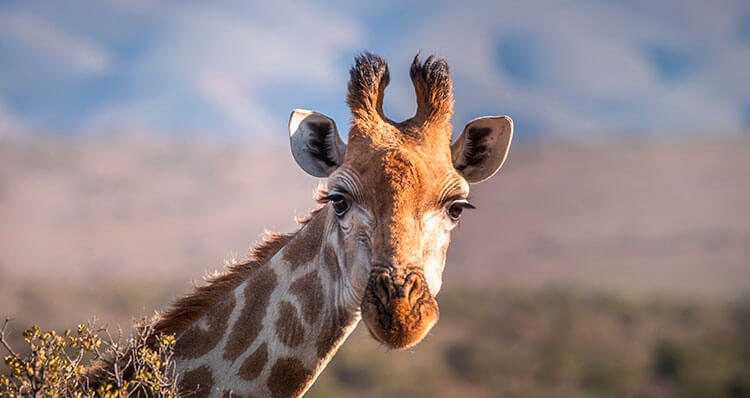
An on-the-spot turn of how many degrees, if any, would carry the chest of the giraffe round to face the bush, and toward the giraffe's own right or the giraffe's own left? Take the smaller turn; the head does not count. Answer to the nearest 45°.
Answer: approximately 135° to the giraffe's own right

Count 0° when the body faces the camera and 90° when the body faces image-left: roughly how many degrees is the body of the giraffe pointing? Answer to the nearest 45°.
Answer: approximately 315°
